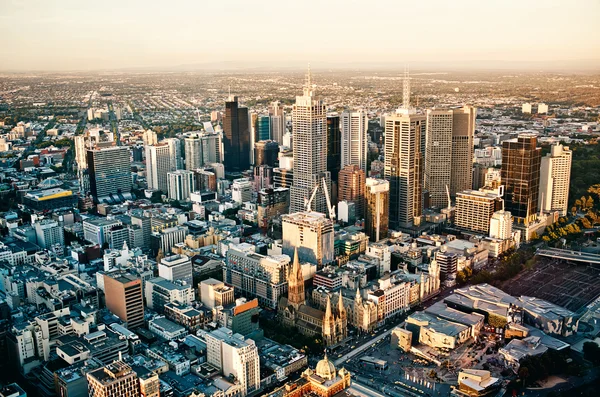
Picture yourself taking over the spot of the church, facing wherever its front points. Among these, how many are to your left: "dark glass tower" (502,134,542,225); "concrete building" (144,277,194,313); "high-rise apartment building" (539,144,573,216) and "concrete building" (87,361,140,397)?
2

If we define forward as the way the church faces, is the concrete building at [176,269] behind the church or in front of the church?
behind

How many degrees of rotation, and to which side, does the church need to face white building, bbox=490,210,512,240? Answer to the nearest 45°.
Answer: approximately 90° to its left

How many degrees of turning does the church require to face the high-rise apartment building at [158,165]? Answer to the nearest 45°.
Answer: approximately 180°

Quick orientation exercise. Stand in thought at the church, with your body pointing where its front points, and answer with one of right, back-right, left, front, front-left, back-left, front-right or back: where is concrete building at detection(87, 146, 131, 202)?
back

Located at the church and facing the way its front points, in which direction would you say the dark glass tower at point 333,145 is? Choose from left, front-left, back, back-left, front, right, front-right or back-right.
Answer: back-left

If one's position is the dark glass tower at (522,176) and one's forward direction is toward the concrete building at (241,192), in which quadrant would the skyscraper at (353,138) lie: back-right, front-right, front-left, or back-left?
front-right

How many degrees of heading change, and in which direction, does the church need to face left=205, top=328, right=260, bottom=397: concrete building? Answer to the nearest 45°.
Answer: approximately 90° to its right

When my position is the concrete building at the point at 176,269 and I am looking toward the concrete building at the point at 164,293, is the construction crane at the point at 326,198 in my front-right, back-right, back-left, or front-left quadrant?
back-left
